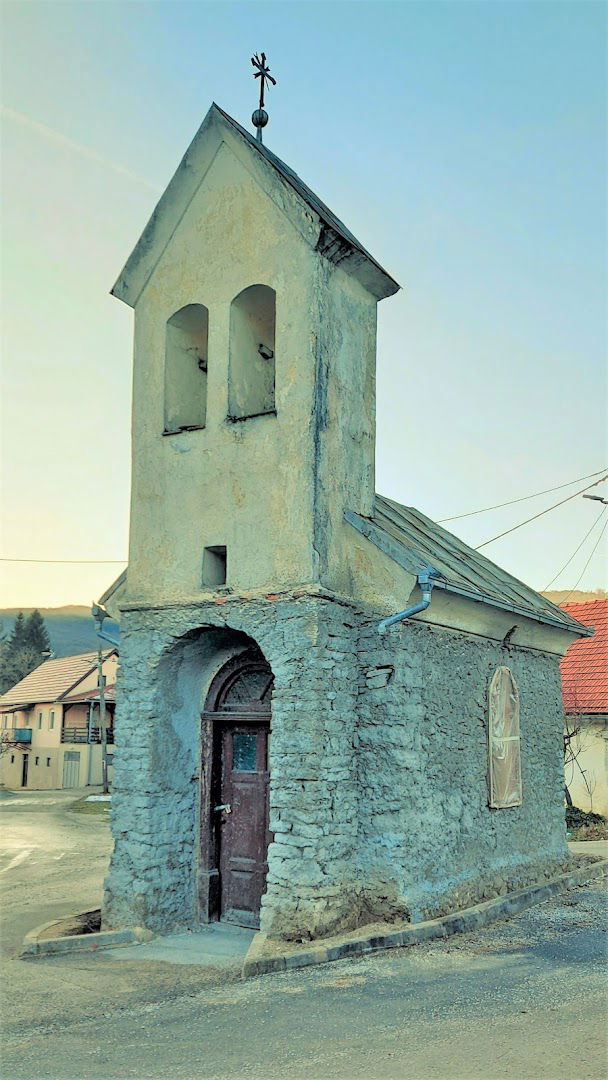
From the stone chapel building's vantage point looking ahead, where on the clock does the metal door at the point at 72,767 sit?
The metal door is roughly at 4 o'clock from the stone chapel building.

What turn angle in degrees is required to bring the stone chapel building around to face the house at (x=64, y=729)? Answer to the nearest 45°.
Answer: approximately 135° to its right

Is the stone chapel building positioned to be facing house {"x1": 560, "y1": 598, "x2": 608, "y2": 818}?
no

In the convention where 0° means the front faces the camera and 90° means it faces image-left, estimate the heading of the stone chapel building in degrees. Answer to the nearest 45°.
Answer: approximately 45°

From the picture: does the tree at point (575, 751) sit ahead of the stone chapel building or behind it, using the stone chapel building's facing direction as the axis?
behind
